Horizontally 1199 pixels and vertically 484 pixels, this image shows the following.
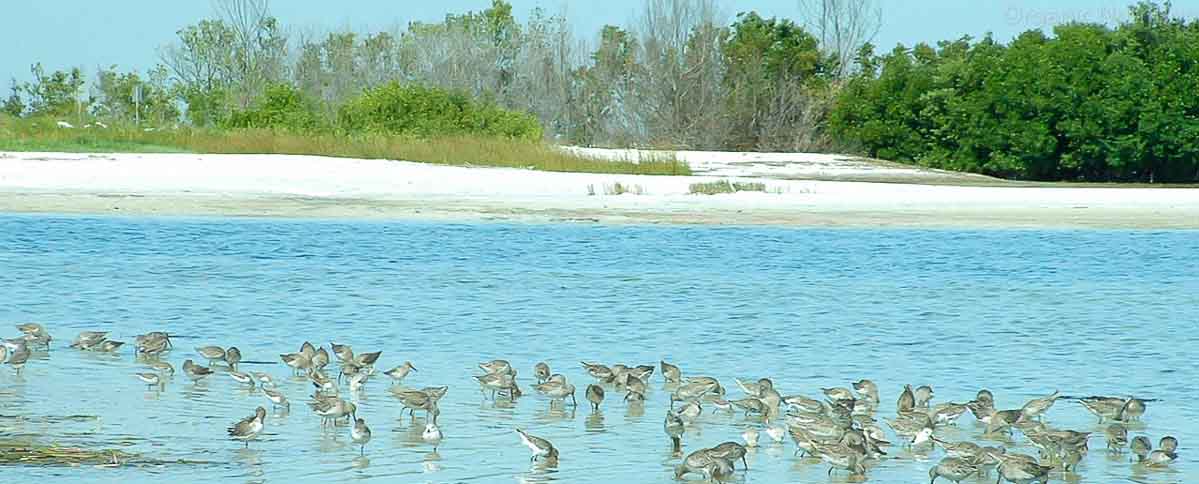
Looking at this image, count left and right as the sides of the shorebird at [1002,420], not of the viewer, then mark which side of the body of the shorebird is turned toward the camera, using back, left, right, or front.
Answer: left

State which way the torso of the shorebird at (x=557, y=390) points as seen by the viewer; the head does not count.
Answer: to the viewer's right

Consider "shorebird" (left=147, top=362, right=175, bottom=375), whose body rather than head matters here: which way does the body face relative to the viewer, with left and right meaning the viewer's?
facing to the right of the viewer

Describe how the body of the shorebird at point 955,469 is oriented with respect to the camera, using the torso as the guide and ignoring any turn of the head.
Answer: to the viewer's left
